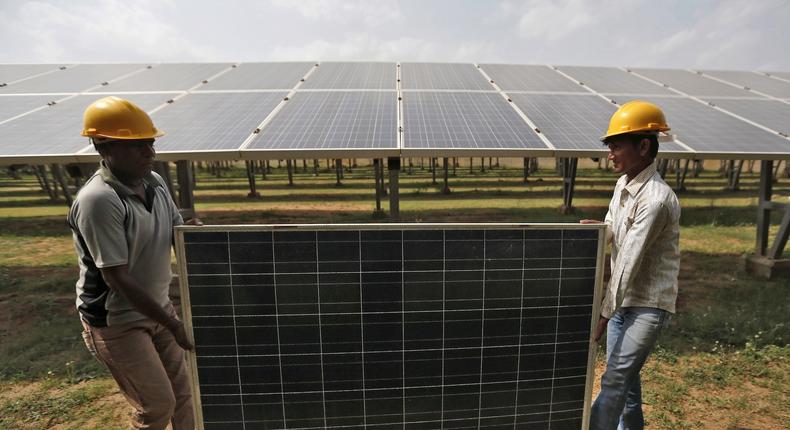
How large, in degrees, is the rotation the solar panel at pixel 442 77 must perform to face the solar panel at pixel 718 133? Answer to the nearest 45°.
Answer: approximately 45° to its left

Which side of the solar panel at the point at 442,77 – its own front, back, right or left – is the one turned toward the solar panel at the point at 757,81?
left
